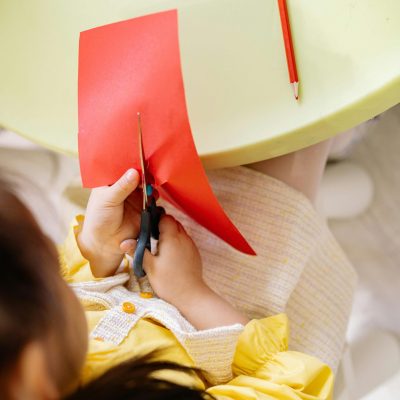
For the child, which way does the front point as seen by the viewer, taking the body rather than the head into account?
away from the camera
